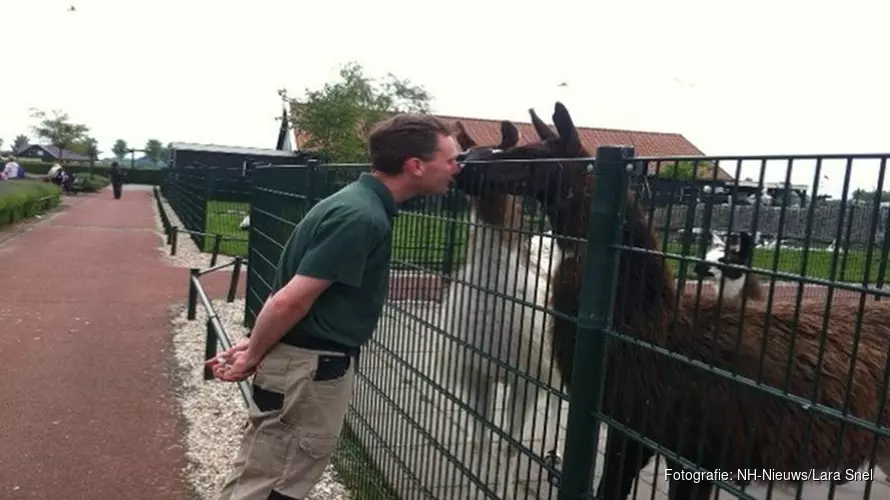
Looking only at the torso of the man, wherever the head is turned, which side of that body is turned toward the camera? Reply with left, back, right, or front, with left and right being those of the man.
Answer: right

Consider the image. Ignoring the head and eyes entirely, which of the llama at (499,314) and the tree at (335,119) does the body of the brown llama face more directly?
the llama

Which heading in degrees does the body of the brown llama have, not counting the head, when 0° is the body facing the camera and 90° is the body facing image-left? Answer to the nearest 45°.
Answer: approximately 90°

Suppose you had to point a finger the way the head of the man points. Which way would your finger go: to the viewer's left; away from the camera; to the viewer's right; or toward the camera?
to the viewer's right

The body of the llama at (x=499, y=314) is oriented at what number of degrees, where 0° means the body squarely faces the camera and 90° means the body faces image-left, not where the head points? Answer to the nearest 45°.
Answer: approximately 0°
